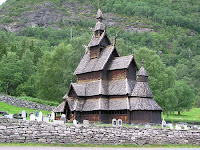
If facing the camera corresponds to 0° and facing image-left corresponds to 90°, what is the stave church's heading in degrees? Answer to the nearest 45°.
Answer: approximately 135°
